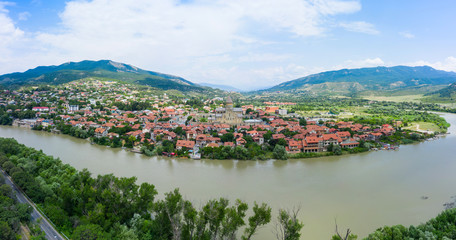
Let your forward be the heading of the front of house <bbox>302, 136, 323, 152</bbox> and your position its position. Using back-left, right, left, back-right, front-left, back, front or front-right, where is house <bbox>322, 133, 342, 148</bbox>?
back-left

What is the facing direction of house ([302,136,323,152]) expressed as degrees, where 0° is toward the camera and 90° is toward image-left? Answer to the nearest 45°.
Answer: approximately 0°

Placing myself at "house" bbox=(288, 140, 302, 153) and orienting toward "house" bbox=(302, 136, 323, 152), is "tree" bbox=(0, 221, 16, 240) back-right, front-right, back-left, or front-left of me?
back-right

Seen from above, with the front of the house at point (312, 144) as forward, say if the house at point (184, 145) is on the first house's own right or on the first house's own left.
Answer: on the first house's own right

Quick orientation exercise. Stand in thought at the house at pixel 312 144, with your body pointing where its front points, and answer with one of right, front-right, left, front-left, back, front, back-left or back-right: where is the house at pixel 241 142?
right

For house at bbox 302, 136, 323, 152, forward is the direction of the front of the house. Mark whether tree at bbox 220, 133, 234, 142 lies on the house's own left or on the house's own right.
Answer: on the house's own right

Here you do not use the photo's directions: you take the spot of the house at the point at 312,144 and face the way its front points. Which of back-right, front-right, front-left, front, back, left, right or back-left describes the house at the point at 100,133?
right

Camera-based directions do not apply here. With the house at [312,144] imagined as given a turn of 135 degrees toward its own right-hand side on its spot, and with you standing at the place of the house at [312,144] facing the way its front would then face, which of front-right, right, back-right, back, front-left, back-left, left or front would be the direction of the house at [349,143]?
right
